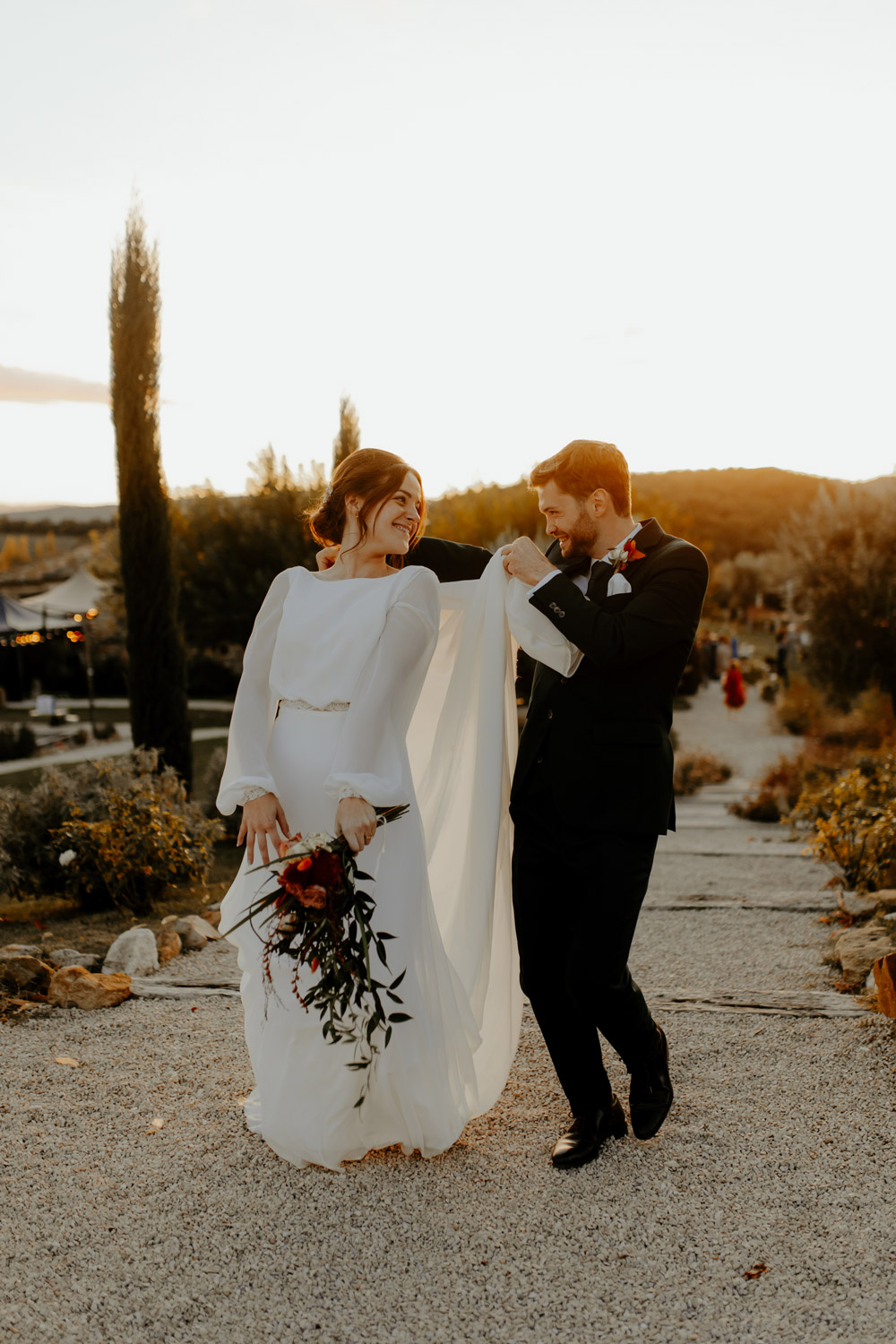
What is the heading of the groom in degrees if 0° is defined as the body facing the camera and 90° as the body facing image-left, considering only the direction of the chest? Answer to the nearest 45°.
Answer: approximately 45°

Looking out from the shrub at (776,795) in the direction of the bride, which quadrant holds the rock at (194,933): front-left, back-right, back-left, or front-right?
front-right

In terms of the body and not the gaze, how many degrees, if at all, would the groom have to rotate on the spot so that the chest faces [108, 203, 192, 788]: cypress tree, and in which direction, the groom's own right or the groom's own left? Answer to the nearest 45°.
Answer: approximately 90° to the groom's own right

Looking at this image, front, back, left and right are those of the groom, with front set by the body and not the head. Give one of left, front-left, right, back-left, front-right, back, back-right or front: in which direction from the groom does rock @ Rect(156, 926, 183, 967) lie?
right

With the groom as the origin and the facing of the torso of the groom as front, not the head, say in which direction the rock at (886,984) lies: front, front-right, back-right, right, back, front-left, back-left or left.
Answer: back

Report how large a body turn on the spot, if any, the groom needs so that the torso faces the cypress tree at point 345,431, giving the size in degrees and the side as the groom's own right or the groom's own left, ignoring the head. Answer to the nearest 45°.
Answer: approximately 135° to the groom's own right

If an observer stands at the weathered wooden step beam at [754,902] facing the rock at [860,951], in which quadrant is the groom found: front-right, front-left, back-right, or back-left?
front-right

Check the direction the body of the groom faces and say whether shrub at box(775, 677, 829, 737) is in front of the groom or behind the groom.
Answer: behind

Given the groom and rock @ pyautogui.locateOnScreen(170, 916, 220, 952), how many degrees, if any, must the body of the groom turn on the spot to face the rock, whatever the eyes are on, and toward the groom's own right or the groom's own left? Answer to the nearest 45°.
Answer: approximately 90° to the groom's own right

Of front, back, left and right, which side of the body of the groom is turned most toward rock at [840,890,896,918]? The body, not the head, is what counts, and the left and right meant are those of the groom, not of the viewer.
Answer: back

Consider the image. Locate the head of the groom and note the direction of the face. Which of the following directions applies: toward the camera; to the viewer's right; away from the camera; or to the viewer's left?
to the viewer's left

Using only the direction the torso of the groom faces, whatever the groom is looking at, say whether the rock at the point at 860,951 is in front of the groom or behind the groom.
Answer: behind

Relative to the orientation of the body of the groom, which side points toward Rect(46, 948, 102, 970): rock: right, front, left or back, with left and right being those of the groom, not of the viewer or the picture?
right
